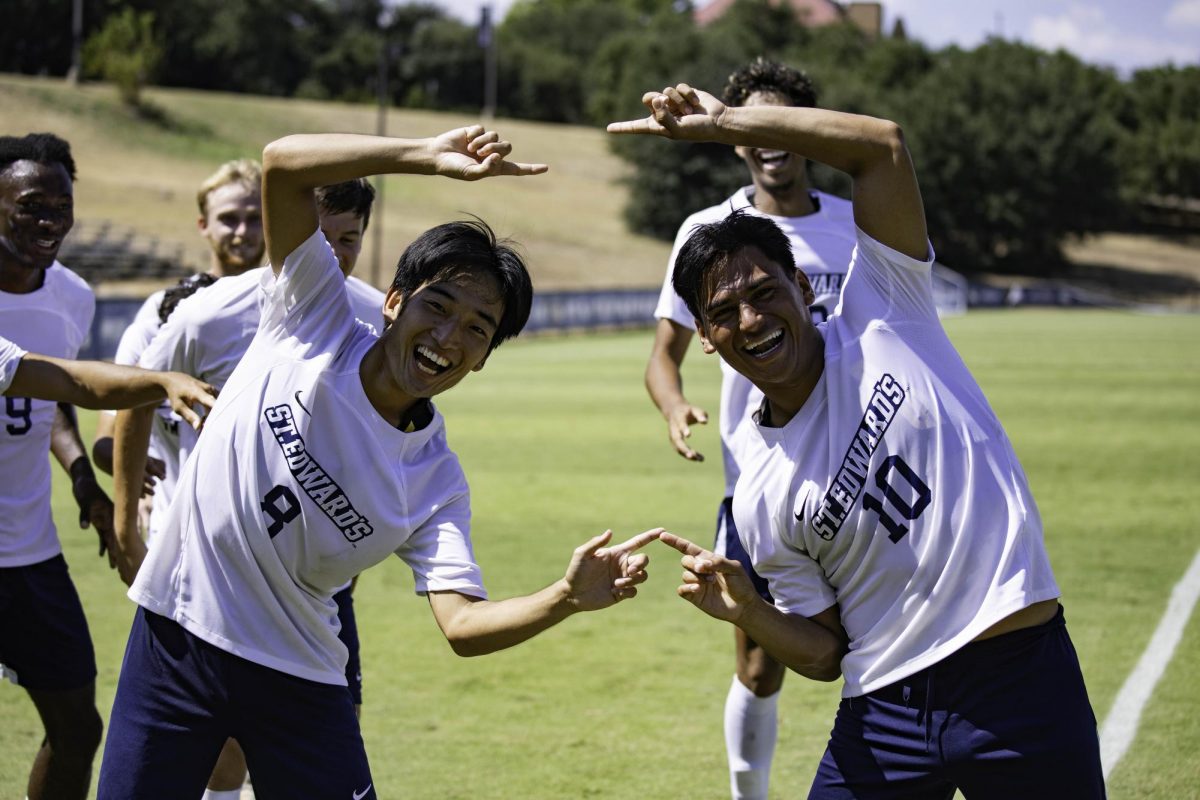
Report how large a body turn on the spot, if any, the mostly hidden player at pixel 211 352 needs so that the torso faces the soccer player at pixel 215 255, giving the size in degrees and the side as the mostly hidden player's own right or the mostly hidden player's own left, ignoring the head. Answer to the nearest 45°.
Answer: approximately 135° to the mostly hidden player's own left

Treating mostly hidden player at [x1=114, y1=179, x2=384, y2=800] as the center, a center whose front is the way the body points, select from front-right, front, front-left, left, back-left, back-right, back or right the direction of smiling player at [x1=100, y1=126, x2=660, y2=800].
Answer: front-right

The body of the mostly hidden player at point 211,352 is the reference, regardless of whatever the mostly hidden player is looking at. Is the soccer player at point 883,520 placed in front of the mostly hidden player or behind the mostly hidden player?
in front

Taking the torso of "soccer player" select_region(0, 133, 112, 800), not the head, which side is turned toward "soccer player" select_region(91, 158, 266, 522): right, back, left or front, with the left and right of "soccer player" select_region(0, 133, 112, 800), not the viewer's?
left

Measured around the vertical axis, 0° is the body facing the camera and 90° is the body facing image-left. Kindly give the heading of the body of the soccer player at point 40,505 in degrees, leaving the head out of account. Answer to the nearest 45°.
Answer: approximately 315°

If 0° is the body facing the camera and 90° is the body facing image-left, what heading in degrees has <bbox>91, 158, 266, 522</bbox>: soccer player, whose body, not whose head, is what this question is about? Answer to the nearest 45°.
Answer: approximately 315°

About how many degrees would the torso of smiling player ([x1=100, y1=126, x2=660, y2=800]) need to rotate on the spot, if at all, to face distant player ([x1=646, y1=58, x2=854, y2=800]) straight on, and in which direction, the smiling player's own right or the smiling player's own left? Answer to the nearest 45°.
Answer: approximately 135° to the smiling player's own left

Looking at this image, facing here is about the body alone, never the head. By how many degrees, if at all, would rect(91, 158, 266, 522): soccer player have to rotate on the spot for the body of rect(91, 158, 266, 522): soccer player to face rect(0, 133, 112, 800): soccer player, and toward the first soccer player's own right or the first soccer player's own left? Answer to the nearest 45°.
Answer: approximately 90° to the first soccer player's own right

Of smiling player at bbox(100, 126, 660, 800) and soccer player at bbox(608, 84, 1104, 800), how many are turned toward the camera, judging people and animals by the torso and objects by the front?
2

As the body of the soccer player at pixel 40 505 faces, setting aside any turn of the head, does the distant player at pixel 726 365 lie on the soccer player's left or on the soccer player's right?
on the soccer player's left
